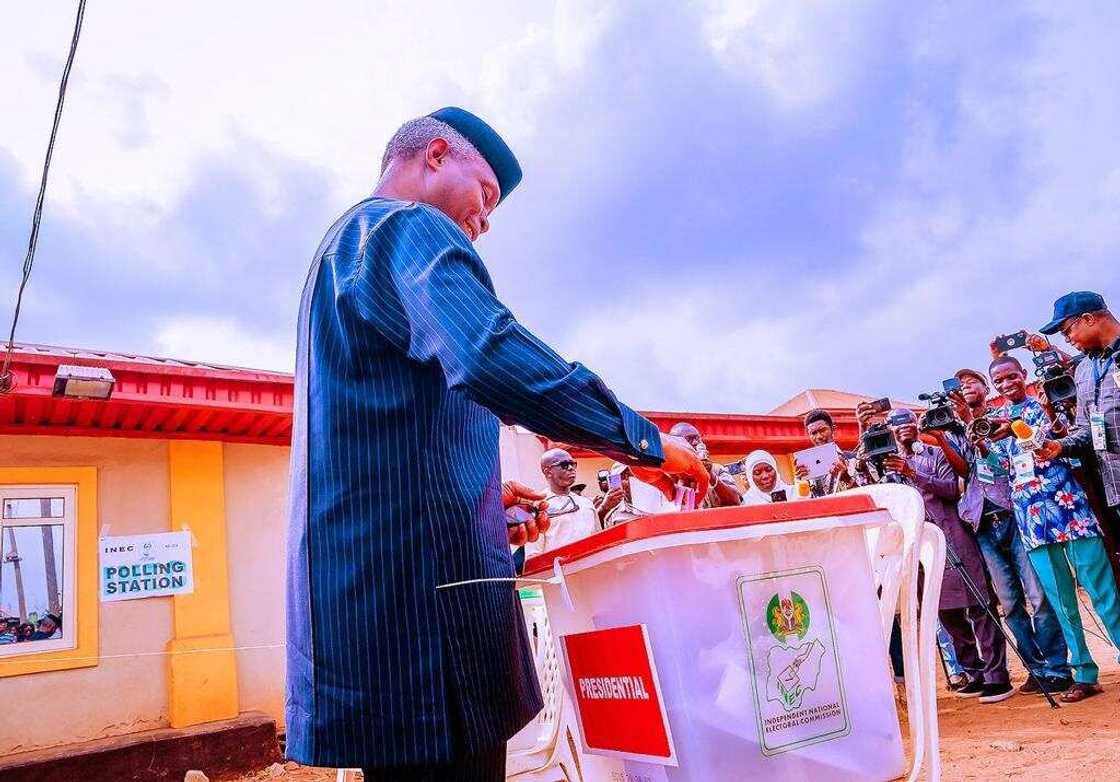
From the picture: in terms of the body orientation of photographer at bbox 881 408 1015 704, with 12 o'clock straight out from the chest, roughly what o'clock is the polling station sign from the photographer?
The polling station sign is roughly at 1 o'clock from the photographer.

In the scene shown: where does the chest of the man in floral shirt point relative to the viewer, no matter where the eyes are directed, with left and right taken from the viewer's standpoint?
facing the viewer and to the left of the viewer

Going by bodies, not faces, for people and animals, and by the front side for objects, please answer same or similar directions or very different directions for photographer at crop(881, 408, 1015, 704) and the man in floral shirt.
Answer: same or similar directions

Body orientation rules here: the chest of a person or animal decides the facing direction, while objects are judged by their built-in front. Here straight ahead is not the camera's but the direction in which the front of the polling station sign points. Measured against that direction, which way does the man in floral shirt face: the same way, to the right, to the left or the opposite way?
to the right

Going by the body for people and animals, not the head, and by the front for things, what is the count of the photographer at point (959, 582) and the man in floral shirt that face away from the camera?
0

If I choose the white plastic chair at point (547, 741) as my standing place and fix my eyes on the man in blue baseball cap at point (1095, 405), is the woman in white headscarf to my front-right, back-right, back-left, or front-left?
front-left

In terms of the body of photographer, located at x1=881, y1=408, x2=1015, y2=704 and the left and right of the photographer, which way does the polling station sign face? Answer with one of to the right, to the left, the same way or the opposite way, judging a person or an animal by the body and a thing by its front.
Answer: to the left

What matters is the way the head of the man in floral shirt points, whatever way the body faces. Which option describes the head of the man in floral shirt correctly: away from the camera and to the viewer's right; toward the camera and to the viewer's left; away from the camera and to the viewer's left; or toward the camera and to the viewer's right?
toward the camera and to the viewer's left

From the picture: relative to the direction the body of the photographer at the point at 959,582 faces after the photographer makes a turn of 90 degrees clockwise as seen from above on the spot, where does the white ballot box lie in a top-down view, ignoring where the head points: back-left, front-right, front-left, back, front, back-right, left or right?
back-left

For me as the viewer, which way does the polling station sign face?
facing the viewer

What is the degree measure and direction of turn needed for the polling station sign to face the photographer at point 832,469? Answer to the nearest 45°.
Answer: approximately 45° to its left

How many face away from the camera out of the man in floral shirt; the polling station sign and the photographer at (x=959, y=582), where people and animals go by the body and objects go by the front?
0

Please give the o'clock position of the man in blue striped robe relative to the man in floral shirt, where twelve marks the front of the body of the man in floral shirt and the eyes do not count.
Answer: The man in blue striped robe is roughly at 11 o'clock from the man in floral shirt.

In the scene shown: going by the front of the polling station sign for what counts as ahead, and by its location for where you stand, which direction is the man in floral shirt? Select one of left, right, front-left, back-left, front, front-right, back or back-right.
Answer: front-left
